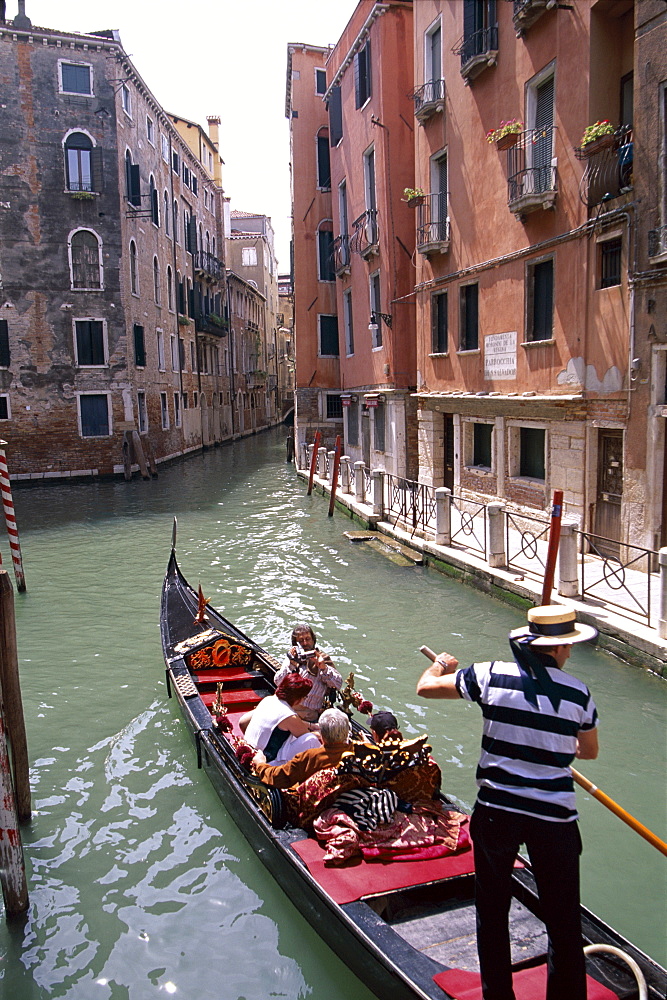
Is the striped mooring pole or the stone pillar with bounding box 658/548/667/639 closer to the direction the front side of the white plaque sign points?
the striped mooring pole

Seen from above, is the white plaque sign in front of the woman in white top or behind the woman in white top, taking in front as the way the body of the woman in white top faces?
in front

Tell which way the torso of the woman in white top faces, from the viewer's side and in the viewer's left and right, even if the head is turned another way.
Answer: facing away from the viewer and to the right of the viewer

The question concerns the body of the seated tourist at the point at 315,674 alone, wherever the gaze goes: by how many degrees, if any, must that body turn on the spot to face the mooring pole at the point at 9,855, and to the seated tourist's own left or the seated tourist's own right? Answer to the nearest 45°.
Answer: approximately 45° to the seated tourist's own right

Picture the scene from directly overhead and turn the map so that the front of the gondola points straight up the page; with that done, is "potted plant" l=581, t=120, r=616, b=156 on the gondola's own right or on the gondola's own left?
on the gondola's own right

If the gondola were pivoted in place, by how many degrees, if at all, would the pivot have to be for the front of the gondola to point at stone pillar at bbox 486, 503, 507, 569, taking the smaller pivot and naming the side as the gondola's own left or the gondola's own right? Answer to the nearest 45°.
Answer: approximately 45° to the gondola's own right

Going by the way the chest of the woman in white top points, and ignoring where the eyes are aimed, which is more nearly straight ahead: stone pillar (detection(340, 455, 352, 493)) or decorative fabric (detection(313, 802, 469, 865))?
the stone pillar

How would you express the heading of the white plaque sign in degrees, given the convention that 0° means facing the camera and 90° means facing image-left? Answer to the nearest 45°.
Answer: approximately 45°

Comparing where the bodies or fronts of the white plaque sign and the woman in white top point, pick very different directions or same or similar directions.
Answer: very different directions

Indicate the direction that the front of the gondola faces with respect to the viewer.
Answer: facing away from the viewer and to the left of the viewer

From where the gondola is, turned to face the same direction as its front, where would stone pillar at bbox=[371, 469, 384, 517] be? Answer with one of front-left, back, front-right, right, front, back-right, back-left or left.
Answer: front-right

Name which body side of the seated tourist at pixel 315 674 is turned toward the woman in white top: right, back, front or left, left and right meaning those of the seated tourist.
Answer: front
